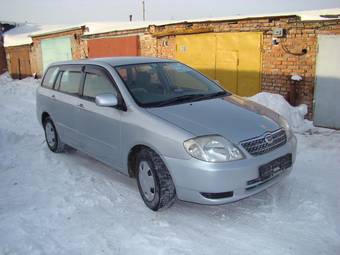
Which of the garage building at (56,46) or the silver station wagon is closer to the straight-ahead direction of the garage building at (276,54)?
the silver station wagon

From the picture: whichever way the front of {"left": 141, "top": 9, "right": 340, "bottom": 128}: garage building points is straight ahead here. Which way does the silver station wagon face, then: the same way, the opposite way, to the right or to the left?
to the left

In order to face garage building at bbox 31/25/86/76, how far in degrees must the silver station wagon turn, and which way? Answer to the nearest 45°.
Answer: approximately 135° to its left

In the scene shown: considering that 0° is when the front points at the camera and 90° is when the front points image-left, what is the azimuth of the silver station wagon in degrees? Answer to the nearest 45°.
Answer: approximately 315°

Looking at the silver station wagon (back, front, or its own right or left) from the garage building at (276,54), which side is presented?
left

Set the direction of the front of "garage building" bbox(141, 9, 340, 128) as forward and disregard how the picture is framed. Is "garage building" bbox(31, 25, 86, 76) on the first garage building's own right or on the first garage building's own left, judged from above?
on the first garage building's own right

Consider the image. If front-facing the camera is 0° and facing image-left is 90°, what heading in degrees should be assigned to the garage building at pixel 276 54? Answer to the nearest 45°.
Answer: approximately 45°
